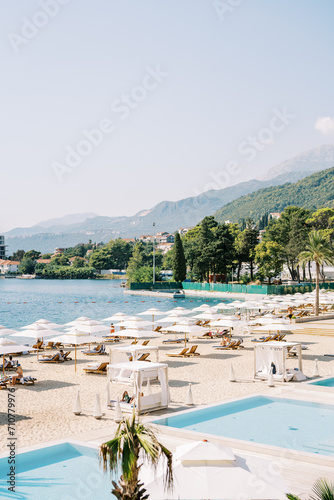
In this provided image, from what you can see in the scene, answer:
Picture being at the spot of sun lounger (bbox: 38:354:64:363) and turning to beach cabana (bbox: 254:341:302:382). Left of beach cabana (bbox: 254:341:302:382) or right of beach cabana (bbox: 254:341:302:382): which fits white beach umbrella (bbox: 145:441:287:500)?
right

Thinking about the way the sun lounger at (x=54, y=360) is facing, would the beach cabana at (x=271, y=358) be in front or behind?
behind

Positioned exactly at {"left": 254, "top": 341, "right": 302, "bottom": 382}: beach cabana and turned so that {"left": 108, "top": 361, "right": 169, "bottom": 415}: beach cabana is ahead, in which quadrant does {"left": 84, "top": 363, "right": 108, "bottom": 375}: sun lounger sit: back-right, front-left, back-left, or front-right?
front-right
